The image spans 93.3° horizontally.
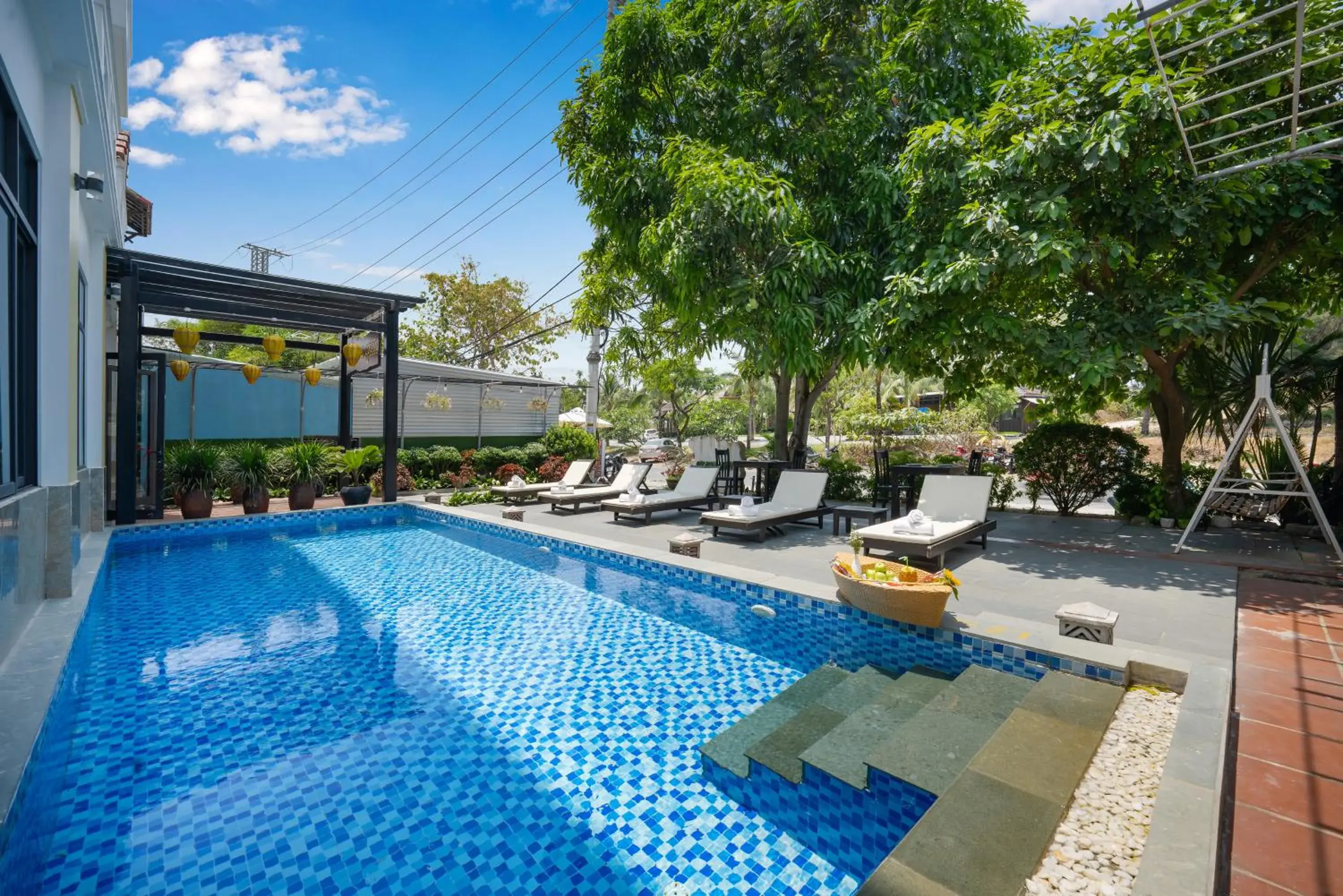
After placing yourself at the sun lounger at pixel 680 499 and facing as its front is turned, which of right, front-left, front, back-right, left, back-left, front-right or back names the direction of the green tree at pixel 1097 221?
left

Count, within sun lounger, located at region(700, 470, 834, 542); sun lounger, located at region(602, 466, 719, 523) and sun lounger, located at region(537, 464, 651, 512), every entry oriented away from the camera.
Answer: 0

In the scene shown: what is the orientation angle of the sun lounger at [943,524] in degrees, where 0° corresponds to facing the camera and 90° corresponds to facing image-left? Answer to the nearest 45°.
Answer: approximately 45°

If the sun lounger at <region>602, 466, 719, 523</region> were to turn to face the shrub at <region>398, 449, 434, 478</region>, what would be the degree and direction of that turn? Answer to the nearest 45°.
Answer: approximately 90° to its right

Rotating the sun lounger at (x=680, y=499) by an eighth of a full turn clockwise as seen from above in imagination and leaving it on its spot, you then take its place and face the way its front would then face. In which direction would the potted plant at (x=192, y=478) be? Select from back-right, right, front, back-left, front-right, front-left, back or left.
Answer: front

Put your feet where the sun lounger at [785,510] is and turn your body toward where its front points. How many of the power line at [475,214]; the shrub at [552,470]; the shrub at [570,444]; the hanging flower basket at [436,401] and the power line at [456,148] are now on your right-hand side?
5

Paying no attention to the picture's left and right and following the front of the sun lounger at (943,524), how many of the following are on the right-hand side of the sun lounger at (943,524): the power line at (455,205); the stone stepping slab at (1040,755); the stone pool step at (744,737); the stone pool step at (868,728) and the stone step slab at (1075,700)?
1

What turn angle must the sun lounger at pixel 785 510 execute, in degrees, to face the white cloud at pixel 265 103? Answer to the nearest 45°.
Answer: approximately 90° to its right

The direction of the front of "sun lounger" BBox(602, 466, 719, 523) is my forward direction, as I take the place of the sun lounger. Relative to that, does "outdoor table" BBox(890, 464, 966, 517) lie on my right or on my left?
on my left

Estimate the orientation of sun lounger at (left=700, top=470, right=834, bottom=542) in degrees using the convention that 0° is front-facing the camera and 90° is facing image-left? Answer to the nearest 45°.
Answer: approximately 45°

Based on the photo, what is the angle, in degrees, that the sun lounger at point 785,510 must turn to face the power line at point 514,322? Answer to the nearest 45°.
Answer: approximately 90° to its right

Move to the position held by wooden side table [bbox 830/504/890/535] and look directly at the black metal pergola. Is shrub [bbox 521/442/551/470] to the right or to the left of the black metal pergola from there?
right

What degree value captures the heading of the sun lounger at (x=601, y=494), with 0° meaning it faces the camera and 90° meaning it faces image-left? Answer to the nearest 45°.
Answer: approximately 45°

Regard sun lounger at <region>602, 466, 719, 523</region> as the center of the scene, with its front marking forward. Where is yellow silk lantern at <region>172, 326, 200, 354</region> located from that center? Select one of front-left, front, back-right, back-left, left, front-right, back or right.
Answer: front-right
